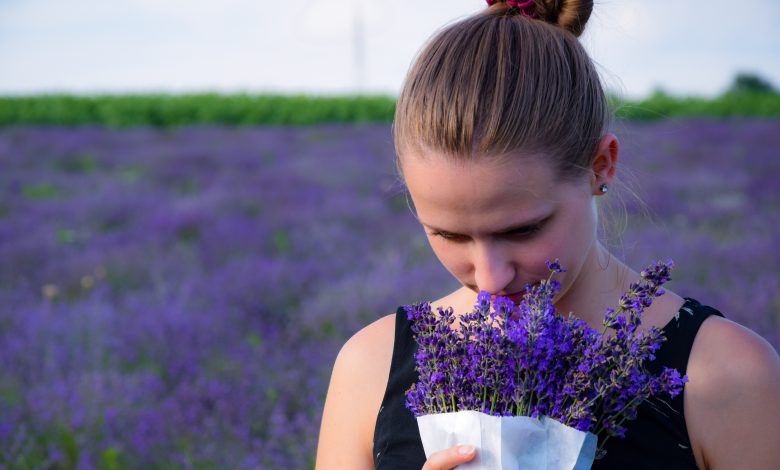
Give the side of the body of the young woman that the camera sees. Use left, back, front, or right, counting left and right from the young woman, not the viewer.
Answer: front
